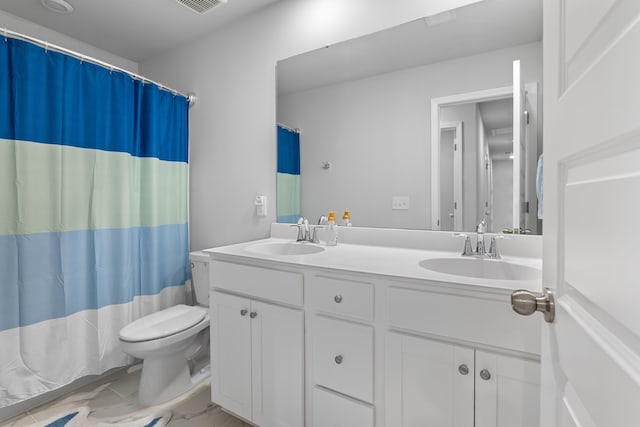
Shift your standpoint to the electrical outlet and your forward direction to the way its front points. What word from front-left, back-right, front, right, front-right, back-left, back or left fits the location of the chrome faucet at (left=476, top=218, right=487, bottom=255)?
left

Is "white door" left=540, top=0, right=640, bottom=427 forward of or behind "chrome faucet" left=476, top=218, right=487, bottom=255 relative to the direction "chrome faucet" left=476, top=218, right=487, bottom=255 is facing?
forward

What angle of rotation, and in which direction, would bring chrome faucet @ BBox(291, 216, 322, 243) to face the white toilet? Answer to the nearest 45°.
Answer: approximately 45° to its right

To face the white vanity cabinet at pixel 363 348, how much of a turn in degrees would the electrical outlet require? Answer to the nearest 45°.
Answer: approximately 45° to its left

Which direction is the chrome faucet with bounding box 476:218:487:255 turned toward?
toward the camera

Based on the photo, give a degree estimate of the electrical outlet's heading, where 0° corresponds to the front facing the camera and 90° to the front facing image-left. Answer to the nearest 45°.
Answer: approximately 45°

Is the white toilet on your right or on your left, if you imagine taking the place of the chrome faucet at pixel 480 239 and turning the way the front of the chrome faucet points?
on your right

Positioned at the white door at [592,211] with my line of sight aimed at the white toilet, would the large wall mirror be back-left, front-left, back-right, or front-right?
front-right

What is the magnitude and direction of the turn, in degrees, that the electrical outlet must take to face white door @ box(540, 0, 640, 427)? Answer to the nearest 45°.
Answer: approximately 45° to its left

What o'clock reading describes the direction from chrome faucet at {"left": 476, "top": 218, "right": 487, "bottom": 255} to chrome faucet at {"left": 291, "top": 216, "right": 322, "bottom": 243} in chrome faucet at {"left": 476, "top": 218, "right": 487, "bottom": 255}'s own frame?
chrome faucet at {"left": 291, "top": 216, "right": 322, "bottom": 243} is roughly at 3 o'clock from chrome faucet at {"left": 476, "top": 218, "right": 487, "bottom": 255}.

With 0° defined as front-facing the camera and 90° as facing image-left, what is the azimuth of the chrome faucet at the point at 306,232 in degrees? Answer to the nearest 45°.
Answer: approximately 45°

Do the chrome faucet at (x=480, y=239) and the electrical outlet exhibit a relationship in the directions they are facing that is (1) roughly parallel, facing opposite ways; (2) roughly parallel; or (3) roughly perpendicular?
roughly parallel

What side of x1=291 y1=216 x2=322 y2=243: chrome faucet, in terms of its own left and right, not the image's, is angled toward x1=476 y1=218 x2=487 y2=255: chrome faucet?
left
